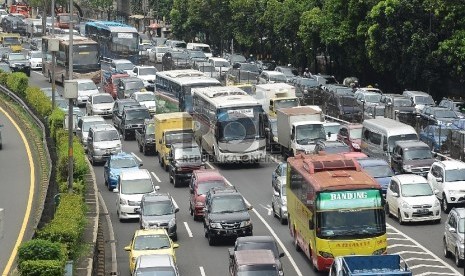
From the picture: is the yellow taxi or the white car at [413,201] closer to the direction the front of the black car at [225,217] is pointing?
the yellow taxi

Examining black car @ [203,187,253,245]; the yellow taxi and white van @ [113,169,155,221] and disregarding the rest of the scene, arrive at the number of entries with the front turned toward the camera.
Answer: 3

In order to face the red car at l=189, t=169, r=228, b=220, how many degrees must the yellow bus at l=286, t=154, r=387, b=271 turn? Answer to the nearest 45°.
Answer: approximately 135° to its right

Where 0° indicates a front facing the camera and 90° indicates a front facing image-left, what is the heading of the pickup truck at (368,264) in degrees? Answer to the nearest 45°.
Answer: approximately 0°

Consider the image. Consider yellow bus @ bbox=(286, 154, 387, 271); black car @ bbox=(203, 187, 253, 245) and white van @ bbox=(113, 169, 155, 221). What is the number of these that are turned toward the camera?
3

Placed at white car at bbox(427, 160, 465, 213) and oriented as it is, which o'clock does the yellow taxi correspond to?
The yellow taxi is roughly at 3 o'clock from the white car.

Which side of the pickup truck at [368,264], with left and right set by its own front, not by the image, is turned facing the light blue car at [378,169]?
back

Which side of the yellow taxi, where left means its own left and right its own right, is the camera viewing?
front

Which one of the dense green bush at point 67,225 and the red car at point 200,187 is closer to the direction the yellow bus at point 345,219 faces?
the dense green bush

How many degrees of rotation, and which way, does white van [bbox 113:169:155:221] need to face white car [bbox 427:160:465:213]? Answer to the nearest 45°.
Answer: approximately 90° to its left

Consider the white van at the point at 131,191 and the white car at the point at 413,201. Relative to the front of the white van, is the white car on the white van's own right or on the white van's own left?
on the white van's own left
